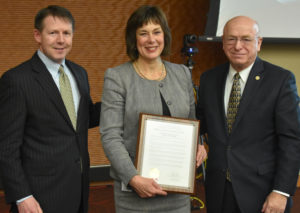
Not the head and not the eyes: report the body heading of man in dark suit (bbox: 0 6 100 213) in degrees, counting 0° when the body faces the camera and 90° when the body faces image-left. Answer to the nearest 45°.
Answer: approximately 315°
